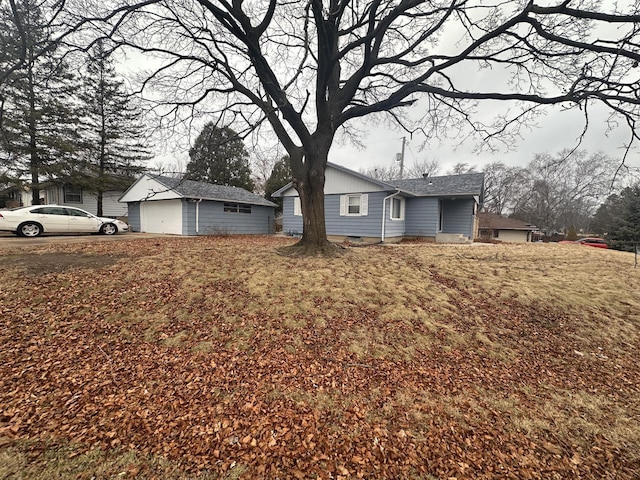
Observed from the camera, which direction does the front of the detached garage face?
facing the viewer and to the left of the viewer

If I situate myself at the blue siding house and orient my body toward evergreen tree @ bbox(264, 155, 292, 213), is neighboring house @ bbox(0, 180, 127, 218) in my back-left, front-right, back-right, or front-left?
front-left

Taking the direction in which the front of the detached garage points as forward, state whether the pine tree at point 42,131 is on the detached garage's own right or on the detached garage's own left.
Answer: on the detached garage's own right

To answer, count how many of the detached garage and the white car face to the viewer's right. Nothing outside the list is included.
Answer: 1

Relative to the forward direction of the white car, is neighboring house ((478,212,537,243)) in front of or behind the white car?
in front

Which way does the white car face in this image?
to the viewer's right

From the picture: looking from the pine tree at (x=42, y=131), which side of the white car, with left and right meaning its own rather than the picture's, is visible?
left

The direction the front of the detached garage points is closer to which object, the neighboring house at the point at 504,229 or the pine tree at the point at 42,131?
the pine tree

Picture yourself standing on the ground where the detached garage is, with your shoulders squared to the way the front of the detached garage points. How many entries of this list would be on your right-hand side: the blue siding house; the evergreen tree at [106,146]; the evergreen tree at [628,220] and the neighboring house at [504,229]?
1

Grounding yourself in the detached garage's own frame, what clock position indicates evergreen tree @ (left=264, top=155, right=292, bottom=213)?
The evergreen tree is roughly at 6 o'clock from the detached garage.

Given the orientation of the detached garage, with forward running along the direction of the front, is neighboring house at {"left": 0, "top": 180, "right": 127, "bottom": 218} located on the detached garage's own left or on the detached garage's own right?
on the detached garage's own right

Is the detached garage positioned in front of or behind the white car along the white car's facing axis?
in front

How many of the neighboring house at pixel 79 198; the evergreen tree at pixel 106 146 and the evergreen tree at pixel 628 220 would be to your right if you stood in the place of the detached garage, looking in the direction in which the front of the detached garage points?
2
